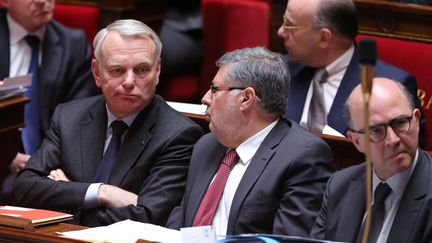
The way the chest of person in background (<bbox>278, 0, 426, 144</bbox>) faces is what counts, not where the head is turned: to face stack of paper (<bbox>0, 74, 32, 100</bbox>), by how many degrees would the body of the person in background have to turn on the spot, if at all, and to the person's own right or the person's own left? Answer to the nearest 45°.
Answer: approximately 45° to the person's own right

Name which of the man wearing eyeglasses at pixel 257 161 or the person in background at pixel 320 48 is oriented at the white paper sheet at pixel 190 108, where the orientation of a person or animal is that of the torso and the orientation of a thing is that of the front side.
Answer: the person in background

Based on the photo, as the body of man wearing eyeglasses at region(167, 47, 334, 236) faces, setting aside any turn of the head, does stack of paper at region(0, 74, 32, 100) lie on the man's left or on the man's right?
on the man's right

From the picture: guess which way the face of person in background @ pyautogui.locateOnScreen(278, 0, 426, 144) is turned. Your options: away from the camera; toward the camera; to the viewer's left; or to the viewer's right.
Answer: to the viewer's left

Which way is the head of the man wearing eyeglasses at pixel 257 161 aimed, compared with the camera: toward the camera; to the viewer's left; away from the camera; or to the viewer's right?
to the viewer's left

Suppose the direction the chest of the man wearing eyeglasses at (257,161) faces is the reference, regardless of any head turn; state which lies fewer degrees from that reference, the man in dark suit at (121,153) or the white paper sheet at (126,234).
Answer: the white paper sheet

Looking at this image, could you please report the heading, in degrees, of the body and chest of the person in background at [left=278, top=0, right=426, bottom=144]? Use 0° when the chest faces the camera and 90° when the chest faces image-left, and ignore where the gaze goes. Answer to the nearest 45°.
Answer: approximately 45°

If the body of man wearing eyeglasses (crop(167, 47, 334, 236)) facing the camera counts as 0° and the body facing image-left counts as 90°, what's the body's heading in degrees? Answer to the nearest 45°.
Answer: approximately 45°

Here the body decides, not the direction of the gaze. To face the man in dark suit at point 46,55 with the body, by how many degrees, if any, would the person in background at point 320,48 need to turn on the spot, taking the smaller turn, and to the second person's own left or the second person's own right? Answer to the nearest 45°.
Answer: approximately 45° to the second person's own right
